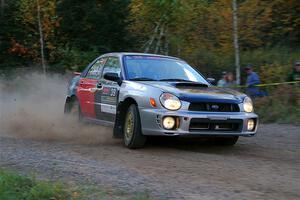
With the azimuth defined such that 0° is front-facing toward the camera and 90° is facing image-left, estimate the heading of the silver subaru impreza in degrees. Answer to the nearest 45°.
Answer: approximately 315°

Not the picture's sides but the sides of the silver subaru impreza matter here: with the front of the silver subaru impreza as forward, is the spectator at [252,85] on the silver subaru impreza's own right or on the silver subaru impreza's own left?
on the silver subaru impreza's own left

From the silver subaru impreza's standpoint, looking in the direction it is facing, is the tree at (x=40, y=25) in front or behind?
behind
